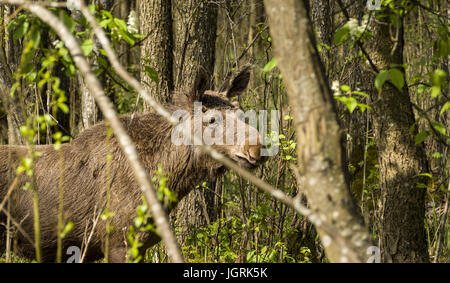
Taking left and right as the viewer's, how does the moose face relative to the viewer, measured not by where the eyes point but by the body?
facing to the right of the viewer

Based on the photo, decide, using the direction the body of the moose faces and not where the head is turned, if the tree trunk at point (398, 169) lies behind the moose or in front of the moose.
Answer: in front

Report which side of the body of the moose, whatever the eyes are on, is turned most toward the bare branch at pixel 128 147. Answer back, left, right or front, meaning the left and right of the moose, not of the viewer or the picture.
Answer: right

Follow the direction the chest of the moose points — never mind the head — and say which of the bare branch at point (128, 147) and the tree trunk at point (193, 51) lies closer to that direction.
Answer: the tree trunk
